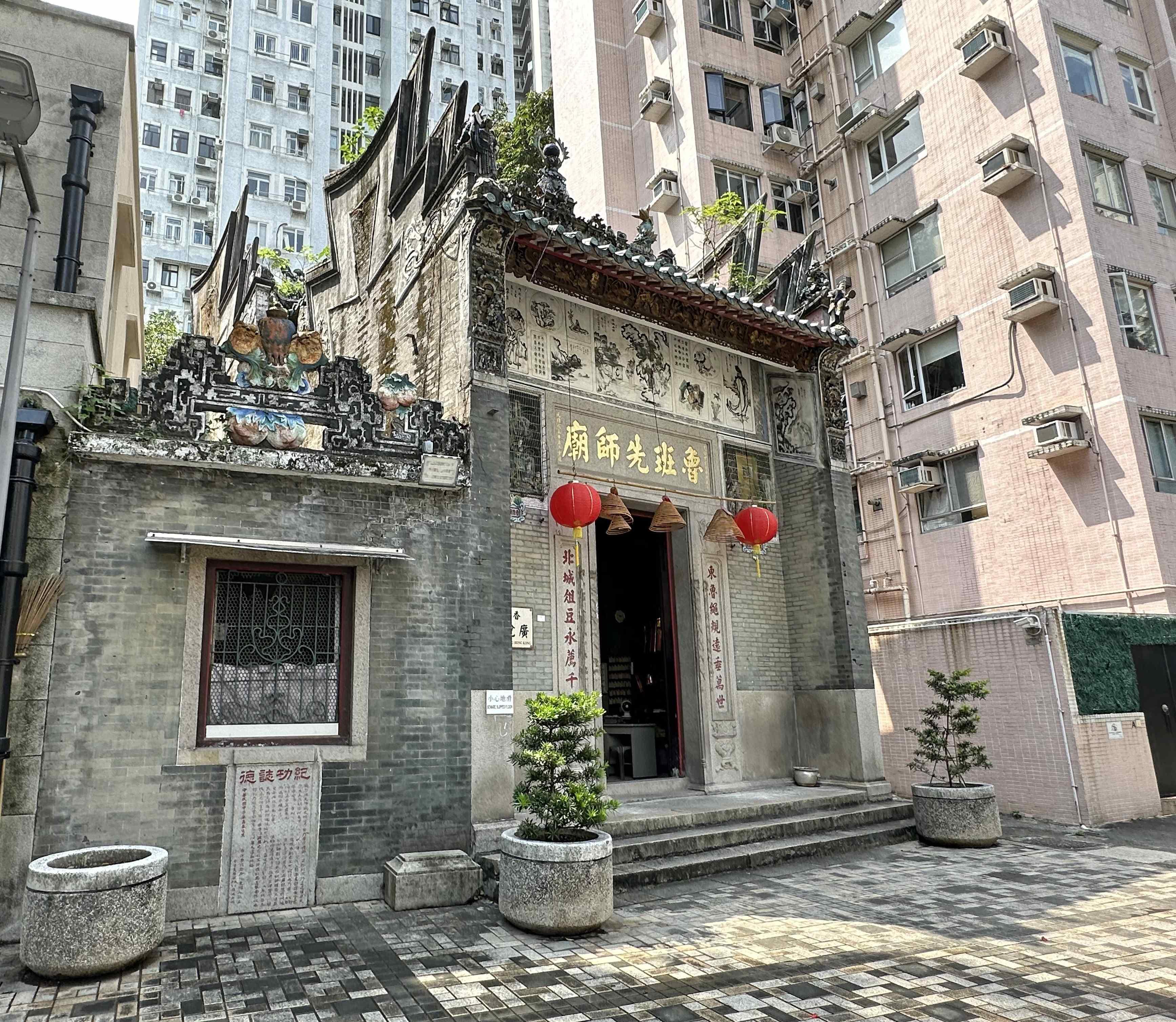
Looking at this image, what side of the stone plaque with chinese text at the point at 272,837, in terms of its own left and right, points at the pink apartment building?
left

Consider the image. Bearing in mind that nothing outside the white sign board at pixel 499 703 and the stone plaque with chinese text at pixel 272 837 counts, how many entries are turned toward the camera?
2

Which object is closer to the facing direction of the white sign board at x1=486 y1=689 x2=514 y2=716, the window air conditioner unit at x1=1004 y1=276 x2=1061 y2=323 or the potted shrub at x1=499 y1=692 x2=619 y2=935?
the potted shrub
